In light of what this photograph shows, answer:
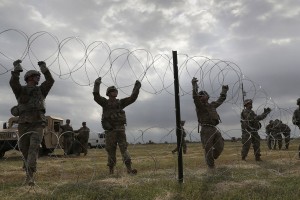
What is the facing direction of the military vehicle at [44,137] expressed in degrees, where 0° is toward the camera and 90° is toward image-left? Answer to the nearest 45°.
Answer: approximately 45°

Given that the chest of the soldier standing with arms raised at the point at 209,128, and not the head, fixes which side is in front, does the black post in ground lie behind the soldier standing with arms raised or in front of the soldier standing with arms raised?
in front

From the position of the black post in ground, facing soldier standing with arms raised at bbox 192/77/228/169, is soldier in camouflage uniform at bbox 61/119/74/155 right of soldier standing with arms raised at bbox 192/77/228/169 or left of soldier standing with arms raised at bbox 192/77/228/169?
left

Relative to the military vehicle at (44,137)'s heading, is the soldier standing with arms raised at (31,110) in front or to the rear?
in front

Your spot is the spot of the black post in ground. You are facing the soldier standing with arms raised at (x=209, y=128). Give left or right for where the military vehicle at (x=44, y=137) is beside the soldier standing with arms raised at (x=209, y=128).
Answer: left

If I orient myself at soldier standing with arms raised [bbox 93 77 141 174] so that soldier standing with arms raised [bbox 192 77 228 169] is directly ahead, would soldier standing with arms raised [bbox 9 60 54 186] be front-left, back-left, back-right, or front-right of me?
back-right

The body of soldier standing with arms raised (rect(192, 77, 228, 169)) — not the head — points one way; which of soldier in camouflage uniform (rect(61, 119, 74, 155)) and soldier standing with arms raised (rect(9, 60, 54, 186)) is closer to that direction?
the soldier standing with arms raised

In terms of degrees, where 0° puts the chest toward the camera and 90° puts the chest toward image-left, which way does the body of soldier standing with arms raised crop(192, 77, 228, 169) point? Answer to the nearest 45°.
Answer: approximately 45°

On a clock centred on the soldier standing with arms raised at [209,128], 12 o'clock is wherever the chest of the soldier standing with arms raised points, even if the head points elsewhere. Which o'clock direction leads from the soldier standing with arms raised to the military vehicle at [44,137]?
The military vehicle is roughly at 3 o'clock from the soldier standing with arms raised.
